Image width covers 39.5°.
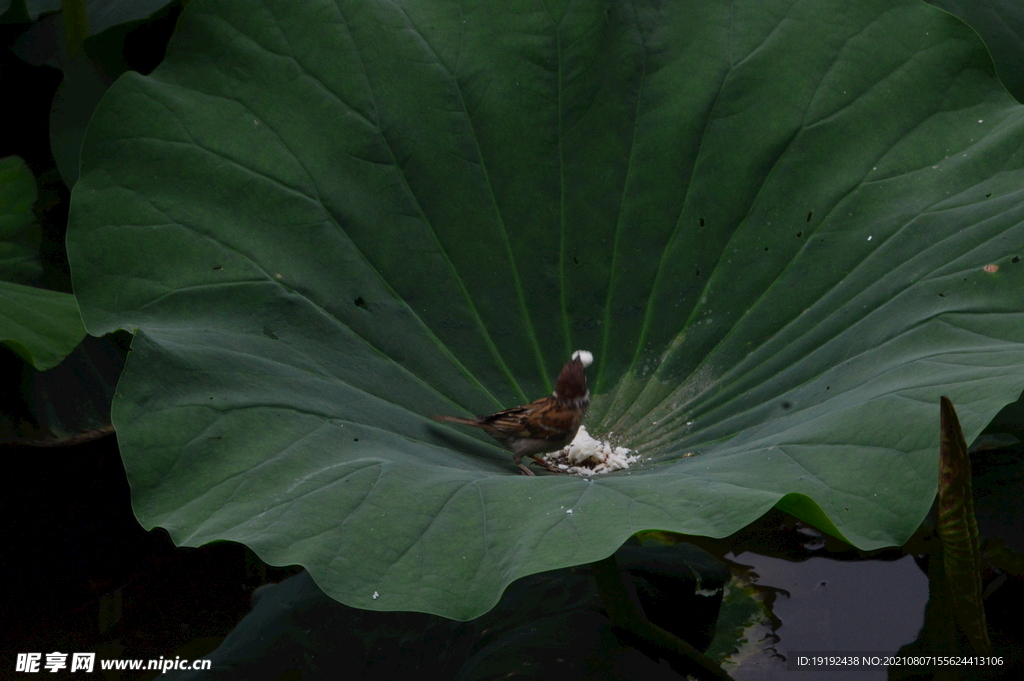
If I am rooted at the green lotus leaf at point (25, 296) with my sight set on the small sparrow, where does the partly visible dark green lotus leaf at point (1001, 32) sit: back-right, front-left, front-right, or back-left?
front-left

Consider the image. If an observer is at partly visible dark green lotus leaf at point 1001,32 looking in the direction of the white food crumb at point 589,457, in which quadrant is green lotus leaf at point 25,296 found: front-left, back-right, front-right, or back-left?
front-right

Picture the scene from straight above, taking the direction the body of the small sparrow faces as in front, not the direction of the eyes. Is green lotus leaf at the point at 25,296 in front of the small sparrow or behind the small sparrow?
behind

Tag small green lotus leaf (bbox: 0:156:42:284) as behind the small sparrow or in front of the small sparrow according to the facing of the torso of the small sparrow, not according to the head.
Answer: behind

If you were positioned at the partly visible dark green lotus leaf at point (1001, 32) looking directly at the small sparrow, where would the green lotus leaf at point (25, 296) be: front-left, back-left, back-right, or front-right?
front-right

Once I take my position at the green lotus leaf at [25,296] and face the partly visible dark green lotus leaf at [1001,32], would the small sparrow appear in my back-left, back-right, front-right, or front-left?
front-right

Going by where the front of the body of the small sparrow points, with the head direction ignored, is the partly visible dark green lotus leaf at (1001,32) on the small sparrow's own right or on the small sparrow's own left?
on the small sparrow's own left

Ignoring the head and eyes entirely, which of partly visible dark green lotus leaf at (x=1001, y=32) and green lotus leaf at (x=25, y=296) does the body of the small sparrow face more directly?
the partly visible dark green lotus leaf

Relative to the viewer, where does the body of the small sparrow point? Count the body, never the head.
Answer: to the viewer's right
